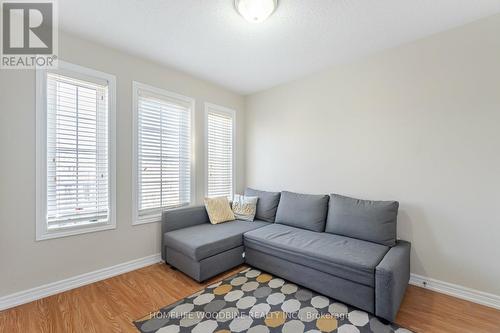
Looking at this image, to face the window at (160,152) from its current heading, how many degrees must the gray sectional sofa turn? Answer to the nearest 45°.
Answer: approximately 45° to its right

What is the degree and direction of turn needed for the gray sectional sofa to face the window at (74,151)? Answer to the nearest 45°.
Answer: approximately 45° to its right

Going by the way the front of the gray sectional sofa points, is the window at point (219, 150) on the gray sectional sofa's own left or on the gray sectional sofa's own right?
on the gray sectional sofa's own right

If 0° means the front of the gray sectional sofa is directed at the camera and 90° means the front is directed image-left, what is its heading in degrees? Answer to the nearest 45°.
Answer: approximately 45°
